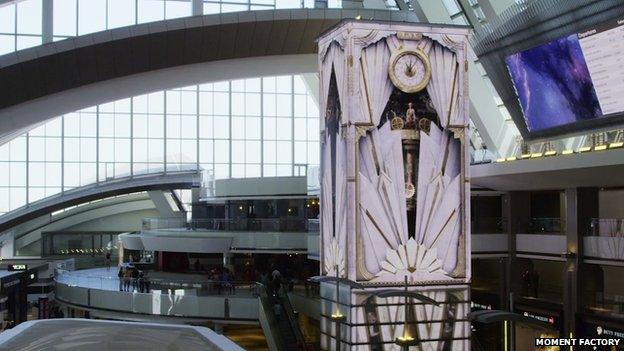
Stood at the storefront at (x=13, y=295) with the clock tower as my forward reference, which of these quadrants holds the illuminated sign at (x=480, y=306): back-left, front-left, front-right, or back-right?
front-left

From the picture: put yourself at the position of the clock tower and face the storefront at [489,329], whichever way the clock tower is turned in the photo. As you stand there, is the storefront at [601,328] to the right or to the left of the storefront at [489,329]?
right

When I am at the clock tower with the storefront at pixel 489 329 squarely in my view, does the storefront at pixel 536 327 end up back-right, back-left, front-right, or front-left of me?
front-right

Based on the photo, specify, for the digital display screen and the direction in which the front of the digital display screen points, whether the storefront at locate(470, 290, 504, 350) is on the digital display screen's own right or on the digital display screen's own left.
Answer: on the digital display screen's own right

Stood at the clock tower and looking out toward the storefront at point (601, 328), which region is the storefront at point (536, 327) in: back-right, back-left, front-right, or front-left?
front-left

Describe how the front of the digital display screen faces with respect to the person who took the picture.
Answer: facing the viewer and to the left of the viewer

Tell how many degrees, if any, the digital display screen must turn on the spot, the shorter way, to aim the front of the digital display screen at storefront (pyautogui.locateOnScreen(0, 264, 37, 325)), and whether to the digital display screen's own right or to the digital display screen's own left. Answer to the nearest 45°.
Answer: approximately 45° to the digital display screen's own right

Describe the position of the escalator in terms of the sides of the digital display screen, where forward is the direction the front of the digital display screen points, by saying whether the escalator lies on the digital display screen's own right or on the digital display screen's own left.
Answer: on the digital display screen's own right

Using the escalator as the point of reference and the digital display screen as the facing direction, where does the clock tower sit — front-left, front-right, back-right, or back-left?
front-right

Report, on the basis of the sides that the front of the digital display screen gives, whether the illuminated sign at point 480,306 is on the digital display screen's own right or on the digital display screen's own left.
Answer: on the digital display screen's own right
